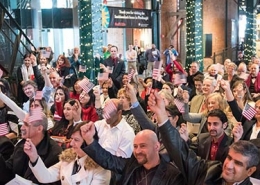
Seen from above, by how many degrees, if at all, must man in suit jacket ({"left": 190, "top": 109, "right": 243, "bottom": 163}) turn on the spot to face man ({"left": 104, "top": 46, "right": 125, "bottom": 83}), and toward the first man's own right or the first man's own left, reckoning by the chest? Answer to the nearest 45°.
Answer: approximately 135° to the first man's own right

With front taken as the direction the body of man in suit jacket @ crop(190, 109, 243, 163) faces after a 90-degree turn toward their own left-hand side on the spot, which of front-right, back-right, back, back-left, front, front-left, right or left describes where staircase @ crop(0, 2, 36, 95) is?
back

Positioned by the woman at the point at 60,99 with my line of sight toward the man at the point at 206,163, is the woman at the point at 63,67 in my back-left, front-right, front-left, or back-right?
back-left

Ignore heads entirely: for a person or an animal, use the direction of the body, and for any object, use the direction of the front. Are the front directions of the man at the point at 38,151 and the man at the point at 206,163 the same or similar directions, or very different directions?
same or similar directions

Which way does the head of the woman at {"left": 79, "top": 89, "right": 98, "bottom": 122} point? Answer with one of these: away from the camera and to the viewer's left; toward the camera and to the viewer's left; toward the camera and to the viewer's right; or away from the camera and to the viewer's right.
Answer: toward the camera and to the viewer's left

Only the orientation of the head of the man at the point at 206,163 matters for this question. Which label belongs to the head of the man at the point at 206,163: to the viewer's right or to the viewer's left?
to the viewer's left

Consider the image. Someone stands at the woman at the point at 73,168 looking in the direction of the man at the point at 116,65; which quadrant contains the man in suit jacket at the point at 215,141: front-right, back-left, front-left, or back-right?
front-right

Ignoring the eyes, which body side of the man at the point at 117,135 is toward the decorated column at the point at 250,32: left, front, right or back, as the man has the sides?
back

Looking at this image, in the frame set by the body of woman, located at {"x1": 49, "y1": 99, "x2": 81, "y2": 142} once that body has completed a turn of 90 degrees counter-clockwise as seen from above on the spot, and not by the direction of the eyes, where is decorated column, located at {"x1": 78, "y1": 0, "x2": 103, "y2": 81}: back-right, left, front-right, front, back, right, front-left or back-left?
back-left

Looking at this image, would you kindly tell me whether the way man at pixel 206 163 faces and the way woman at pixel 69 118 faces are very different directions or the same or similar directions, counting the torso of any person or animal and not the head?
same or similar directions

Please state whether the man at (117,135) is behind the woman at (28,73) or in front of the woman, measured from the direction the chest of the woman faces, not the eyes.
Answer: in front

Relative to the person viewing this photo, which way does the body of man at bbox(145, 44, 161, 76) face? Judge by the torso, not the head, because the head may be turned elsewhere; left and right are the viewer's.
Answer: facing the viewer

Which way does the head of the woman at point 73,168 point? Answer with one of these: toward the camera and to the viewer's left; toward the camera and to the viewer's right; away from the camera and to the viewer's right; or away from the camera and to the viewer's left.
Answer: toward the camera and to the viewer's left

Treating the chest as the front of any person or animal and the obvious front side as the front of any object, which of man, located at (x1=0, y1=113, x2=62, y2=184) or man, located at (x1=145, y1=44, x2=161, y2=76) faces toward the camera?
man, located at (x1=145, y1=44, x2=161, y2=76)
